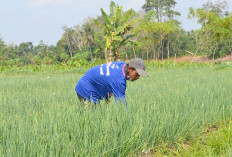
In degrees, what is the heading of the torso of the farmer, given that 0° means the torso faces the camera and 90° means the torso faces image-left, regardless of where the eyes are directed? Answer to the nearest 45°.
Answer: approximately 270°

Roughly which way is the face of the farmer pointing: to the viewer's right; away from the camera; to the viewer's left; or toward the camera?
to the viewer's right

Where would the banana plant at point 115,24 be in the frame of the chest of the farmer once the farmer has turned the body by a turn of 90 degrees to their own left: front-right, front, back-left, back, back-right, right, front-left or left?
front
